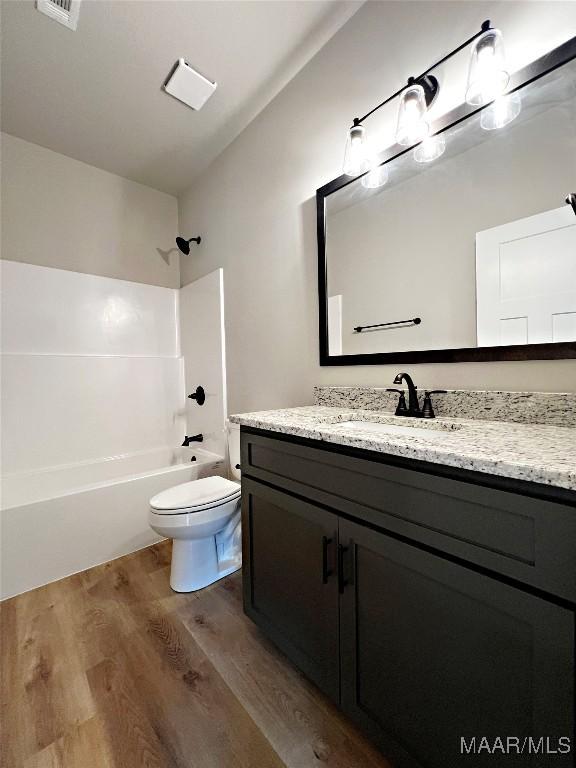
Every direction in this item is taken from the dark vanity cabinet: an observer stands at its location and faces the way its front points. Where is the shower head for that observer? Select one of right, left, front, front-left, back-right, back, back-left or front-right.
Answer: right

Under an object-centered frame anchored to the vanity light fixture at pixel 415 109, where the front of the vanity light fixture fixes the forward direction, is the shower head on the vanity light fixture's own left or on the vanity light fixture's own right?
on the vanity light fixture's own right

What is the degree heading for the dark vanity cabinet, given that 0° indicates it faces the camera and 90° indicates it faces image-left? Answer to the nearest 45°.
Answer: approximately 45°

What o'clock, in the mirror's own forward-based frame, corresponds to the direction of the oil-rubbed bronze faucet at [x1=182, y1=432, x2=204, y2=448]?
The oil-rubbed bronze faucet is roughly at 2 o'clock from the mirror.

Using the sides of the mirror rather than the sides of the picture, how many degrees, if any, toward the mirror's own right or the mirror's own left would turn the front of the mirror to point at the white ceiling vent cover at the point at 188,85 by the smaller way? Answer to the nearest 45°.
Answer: approximately 45° to the mirror's own right

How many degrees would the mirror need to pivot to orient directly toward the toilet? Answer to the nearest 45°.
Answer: approximately 45° to its right

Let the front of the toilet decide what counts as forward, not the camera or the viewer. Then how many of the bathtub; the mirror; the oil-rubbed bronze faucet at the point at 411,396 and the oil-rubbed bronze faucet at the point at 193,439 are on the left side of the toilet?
2

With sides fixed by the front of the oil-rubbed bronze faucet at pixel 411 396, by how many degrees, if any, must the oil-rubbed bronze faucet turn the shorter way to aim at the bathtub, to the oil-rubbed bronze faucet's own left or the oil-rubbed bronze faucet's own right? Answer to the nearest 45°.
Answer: approximately 45° to the oil-rubbed bronze faucet's own right
